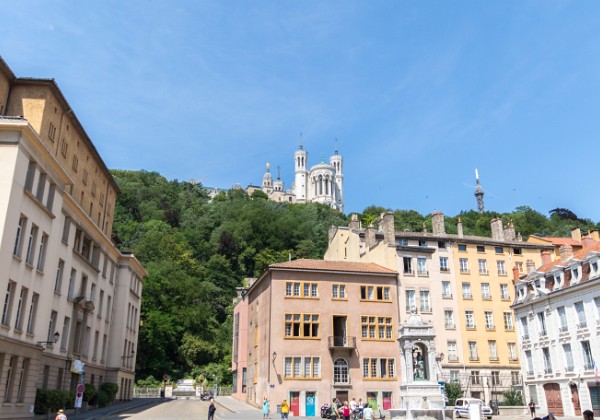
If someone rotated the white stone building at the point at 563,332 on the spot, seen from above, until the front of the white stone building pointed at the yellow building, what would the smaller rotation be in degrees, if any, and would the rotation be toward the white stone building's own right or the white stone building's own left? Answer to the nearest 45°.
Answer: approximately 45° to the white stone building's own right

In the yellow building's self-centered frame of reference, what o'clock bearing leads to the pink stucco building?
The pink stucco building is roughly at 2 o'clock from the yellow building.

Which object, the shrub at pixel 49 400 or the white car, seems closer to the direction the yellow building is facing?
the white car

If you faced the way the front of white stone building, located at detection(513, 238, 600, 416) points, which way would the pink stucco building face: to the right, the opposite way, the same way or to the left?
to the left

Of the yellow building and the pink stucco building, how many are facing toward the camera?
2

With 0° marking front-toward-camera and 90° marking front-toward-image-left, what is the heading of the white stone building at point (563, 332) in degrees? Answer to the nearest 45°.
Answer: approximately 45°

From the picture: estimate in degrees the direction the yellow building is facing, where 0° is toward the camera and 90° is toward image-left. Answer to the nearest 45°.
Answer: approximately 0°

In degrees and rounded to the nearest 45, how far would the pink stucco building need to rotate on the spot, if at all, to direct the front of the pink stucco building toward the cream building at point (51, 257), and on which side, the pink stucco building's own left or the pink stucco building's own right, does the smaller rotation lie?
approximately 45° to the pink stucco building's own right
